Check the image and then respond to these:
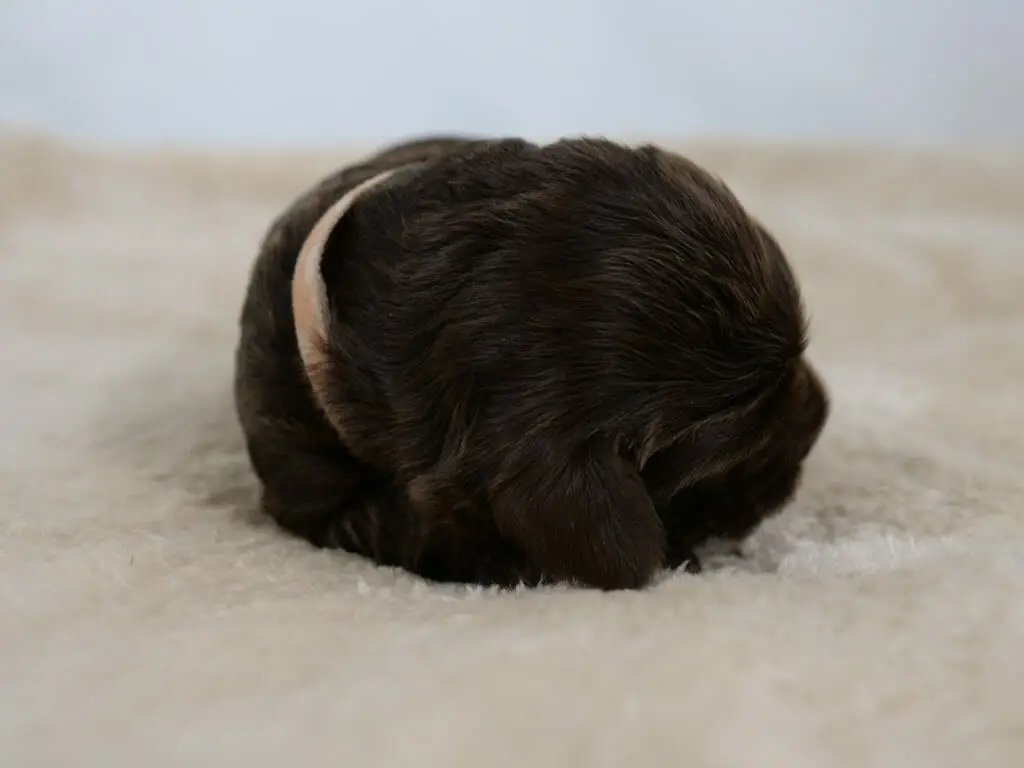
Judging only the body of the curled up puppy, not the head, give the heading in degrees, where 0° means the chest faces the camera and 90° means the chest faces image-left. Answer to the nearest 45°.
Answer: approximately 270°

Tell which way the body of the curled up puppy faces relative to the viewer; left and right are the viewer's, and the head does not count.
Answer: facing to the right of the viewer
